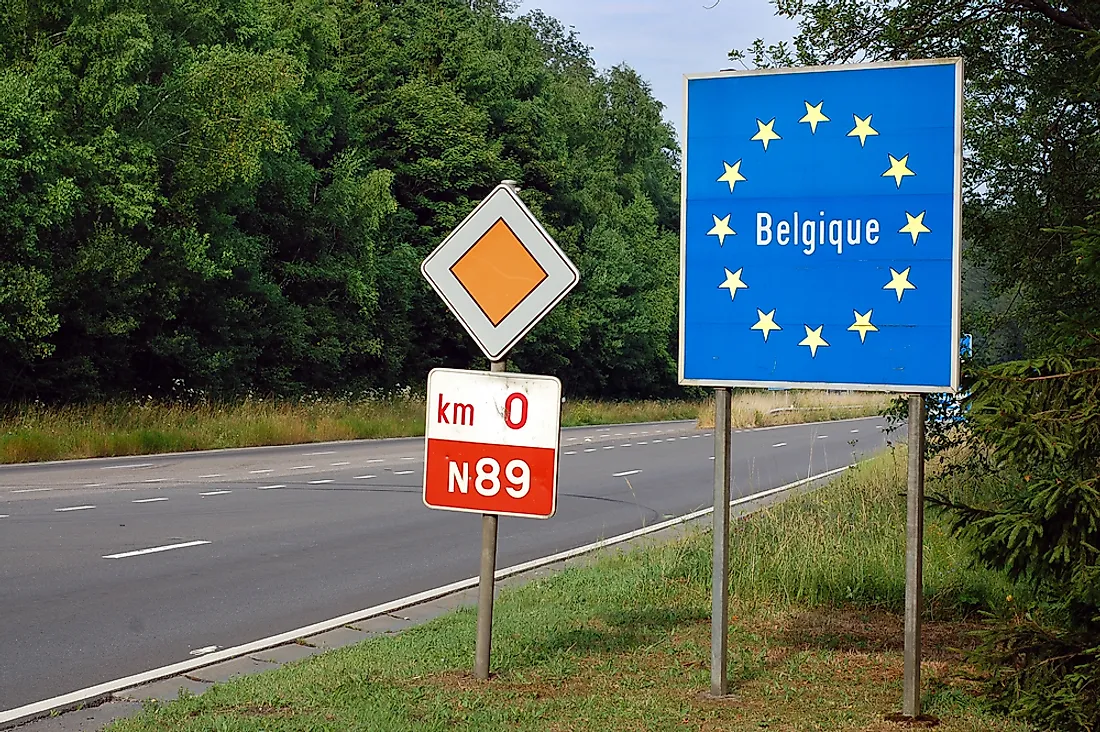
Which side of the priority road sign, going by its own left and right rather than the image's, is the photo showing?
front

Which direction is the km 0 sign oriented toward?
toward the camera

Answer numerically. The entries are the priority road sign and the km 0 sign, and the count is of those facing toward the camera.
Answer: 2

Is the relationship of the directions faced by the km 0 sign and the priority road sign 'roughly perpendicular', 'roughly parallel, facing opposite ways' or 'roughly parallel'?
roughly parallel

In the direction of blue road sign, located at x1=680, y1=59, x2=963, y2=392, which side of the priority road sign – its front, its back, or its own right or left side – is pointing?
left

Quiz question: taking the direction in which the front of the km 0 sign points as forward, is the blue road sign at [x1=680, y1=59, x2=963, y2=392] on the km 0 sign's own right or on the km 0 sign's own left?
on the km 0 sign's own left
